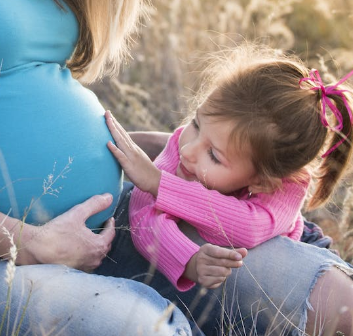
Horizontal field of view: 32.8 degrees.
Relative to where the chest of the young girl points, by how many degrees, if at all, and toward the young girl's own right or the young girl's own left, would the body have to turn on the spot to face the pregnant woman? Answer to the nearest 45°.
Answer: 0° — they already face them

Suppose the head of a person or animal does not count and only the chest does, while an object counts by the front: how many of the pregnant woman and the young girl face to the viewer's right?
1

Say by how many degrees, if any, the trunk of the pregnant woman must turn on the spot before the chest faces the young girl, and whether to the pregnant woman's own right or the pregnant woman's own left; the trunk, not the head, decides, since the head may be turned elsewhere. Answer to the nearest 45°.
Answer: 0° — they already face them

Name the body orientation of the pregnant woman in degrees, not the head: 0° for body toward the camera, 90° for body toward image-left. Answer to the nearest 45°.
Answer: approximately 270°

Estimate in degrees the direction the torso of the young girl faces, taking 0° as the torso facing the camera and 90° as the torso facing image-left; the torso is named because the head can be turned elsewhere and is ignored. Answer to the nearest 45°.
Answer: approximately 45°

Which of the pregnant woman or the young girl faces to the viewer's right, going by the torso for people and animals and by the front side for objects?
the pregnant woman
